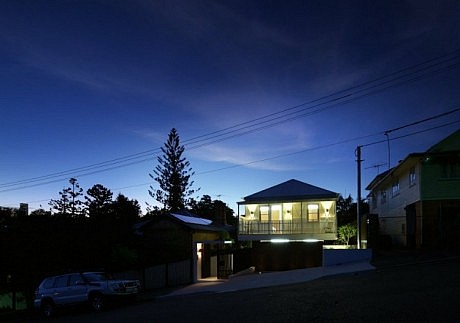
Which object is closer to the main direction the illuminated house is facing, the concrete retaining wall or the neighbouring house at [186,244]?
the concrete retaining wall

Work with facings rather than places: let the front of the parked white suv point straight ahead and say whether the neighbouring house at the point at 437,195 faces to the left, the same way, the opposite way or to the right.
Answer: to the right

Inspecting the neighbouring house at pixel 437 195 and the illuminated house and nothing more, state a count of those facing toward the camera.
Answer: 2

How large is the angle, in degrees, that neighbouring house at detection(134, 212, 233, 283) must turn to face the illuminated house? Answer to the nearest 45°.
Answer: approximately 45° to its left

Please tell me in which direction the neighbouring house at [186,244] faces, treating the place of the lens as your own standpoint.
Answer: facing the viewer and to the right of the viewer

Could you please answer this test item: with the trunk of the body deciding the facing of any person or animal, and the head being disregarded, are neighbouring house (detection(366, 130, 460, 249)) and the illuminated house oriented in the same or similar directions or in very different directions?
same or similar directions

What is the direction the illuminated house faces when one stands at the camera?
facing the viewer

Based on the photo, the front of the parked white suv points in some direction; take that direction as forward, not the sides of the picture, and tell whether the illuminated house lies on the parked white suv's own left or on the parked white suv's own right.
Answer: on the parked white suv's own left

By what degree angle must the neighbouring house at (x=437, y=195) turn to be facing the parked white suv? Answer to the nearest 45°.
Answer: approximately 45° to its right

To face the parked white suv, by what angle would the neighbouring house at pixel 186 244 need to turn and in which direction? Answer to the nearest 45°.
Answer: approximately 45° to its right

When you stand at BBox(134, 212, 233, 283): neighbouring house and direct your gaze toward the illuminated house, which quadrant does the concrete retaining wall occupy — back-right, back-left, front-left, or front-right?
front-right

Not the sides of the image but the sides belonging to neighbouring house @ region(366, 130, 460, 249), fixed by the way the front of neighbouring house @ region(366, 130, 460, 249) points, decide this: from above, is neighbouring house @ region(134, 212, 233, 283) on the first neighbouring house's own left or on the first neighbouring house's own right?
on the first neighbouring house's own right

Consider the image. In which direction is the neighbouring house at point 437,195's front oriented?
toward the camera
